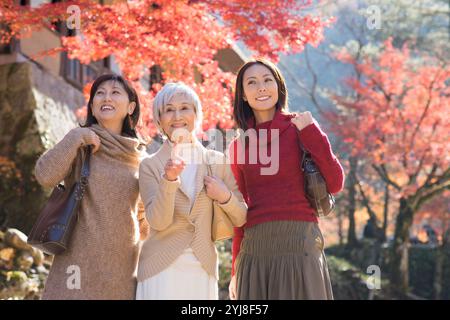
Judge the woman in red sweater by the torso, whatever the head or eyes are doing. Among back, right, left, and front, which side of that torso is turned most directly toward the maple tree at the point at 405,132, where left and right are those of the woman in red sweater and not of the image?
back

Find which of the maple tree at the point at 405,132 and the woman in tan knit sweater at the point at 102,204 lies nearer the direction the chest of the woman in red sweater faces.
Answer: the woman in tan knit sweater

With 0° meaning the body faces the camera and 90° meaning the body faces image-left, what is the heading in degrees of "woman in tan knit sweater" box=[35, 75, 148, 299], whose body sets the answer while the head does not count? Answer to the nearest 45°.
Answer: approximately 0°

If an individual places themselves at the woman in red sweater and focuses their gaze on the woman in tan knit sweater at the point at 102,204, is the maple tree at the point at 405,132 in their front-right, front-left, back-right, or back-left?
back-right

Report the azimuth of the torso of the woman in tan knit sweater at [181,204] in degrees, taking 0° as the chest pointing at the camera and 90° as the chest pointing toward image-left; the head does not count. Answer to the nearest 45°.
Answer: approximately 0°

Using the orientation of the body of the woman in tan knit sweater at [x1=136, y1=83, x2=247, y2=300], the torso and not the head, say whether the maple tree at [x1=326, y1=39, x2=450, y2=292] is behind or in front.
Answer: behind

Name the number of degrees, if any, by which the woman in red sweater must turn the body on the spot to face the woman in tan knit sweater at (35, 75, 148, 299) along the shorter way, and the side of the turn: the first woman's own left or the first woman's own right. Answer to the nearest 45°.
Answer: approximately 90° to the first woman's own right
